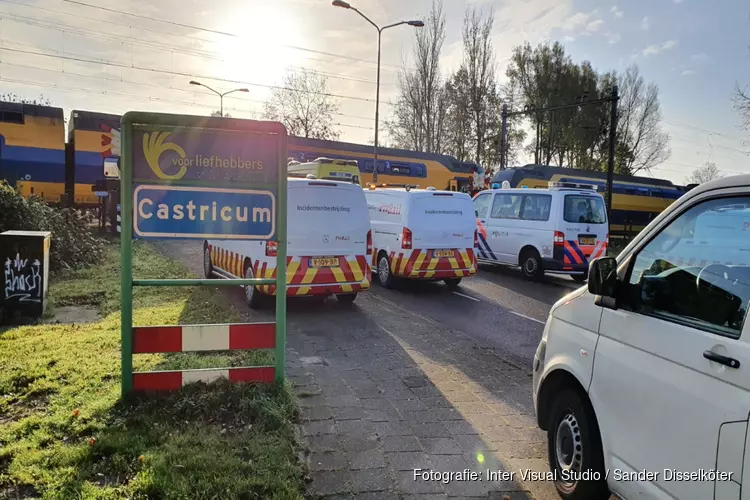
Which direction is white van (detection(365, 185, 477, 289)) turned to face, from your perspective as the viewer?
facing away from the viewer and to the left of the viewer

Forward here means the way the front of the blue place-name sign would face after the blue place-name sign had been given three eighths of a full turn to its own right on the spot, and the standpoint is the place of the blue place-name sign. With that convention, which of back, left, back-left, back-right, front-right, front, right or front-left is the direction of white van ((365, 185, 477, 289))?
right

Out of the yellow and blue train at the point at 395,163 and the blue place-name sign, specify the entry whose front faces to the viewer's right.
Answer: the yellow and blue train

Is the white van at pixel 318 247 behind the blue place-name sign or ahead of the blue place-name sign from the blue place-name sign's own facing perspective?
behind

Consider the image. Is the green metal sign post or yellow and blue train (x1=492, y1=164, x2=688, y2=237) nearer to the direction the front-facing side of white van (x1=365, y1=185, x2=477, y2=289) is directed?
the yellow and blue train

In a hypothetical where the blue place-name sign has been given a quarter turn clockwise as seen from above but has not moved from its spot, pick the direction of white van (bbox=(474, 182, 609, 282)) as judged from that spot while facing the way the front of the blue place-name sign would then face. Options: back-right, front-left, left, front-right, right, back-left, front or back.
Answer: back-right

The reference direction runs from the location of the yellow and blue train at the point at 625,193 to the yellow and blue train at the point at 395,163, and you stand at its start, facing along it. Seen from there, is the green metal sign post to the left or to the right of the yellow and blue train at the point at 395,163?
left

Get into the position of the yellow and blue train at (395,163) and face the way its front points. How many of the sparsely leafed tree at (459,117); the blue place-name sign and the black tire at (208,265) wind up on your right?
2

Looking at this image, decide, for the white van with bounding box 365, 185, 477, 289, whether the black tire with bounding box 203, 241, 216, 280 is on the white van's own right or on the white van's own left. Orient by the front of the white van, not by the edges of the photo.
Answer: on the white van's own left

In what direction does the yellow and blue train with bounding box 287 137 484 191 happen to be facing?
to the viewer's right

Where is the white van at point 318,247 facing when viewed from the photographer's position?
facing away from the viewer and to the left of the viewer

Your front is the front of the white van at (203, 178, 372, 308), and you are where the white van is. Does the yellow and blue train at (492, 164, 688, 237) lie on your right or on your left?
on your right
